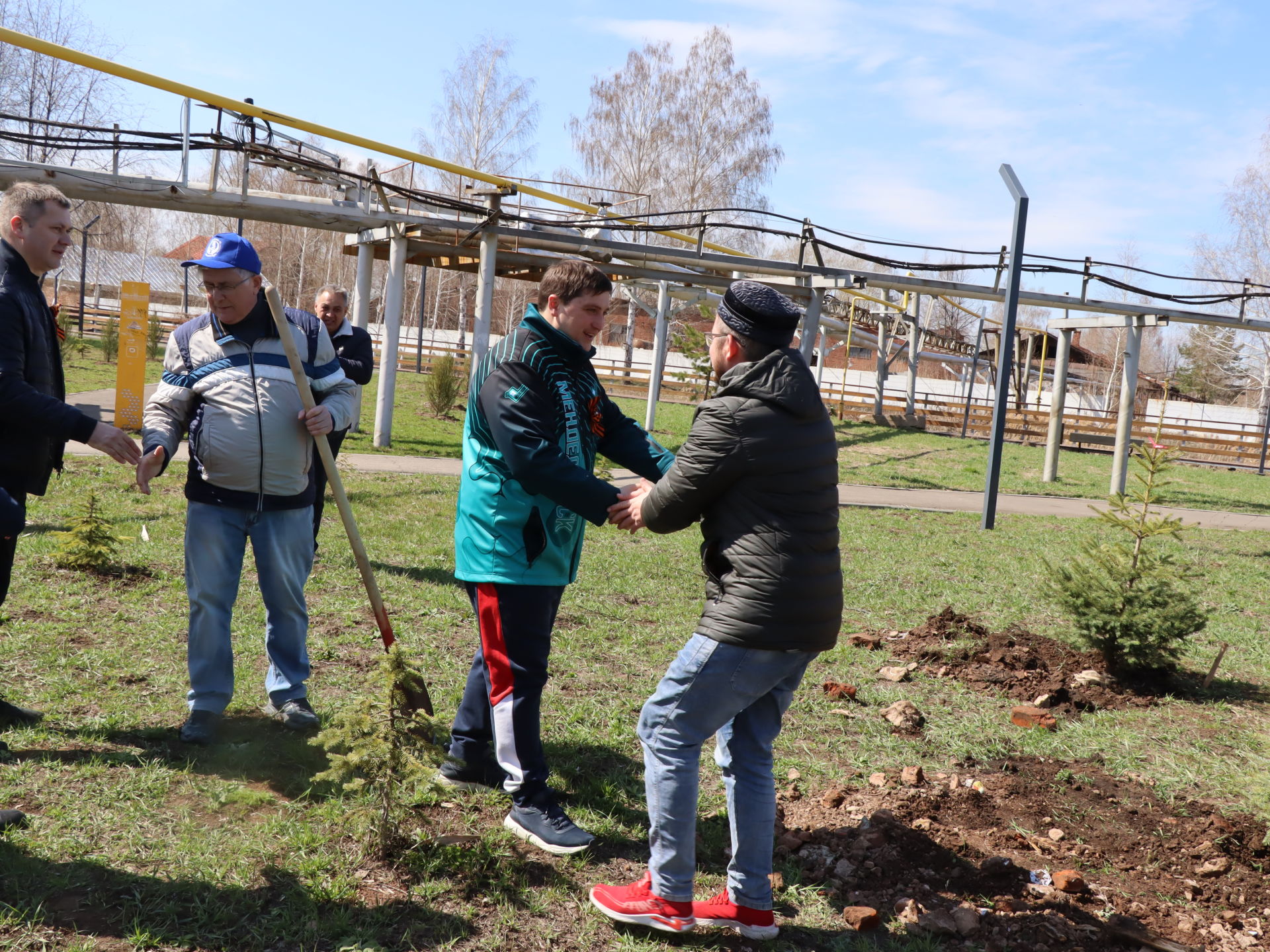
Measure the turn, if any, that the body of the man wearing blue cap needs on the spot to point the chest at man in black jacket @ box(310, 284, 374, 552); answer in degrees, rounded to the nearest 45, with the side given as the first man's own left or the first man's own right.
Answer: approximately 180°

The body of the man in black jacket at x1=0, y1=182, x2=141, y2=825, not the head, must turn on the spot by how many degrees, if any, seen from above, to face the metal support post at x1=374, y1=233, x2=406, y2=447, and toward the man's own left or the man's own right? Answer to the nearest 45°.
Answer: approximately 90° to the man's own left

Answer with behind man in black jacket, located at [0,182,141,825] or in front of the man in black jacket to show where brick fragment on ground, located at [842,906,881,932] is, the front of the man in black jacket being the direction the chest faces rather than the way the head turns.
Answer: in front

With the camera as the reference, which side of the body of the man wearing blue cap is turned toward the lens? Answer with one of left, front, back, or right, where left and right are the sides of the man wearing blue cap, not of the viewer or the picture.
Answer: front

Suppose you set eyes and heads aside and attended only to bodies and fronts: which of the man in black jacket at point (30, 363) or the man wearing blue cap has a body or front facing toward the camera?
the man wearing blue cap

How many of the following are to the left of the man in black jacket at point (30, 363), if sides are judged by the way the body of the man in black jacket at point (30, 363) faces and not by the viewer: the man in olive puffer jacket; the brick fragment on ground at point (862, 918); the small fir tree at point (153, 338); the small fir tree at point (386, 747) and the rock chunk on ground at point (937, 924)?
1

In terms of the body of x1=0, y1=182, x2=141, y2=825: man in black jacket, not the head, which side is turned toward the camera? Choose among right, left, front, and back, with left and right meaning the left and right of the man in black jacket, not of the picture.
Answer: right

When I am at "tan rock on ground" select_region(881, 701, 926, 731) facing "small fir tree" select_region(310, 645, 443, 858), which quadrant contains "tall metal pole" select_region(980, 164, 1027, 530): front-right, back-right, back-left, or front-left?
back-right

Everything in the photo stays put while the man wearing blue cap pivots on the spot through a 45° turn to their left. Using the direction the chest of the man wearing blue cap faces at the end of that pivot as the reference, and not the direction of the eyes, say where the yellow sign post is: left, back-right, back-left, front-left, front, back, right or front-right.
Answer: back-left

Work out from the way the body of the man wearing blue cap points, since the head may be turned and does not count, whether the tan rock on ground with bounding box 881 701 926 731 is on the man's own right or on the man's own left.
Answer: on the man's own left

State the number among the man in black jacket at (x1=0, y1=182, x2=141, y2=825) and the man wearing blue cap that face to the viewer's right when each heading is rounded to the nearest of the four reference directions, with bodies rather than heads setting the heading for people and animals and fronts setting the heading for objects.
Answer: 1

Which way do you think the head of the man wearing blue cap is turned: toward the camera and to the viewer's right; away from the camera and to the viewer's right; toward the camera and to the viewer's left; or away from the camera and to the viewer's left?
toward the camera and to the viewer's left

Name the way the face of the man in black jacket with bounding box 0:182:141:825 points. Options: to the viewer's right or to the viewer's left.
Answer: to the viewer's right

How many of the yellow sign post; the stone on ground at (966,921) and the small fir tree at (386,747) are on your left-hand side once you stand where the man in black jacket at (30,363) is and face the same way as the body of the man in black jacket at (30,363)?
1

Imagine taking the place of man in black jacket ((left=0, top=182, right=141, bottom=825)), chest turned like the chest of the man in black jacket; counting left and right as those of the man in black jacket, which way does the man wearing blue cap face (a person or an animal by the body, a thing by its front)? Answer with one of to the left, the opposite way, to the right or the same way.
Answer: to the right

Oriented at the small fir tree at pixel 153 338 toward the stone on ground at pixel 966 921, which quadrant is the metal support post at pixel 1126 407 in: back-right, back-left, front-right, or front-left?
front-left

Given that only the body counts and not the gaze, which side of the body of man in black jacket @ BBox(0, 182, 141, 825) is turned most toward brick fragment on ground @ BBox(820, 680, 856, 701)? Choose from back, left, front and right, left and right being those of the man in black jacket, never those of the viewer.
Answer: front
